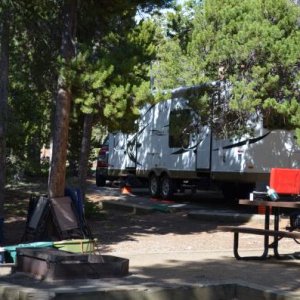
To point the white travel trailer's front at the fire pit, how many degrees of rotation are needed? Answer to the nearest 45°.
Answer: approximately 45° to its right

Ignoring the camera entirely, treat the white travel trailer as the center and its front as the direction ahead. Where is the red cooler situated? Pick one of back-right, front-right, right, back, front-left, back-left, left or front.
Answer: front-right

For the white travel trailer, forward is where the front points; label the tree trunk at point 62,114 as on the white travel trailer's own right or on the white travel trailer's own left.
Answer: on the white travel trailer's own right

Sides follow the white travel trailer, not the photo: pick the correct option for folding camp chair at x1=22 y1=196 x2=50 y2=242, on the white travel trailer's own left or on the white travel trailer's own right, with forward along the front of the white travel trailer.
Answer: on the white travel trailer's own right

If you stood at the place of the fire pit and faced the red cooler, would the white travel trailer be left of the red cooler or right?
left

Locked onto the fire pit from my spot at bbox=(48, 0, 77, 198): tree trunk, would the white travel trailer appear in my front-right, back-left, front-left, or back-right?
back-left

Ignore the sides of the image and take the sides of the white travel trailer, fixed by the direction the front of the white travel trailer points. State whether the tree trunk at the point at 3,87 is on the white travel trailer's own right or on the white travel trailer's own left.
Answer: on the white travel trailer's own right
